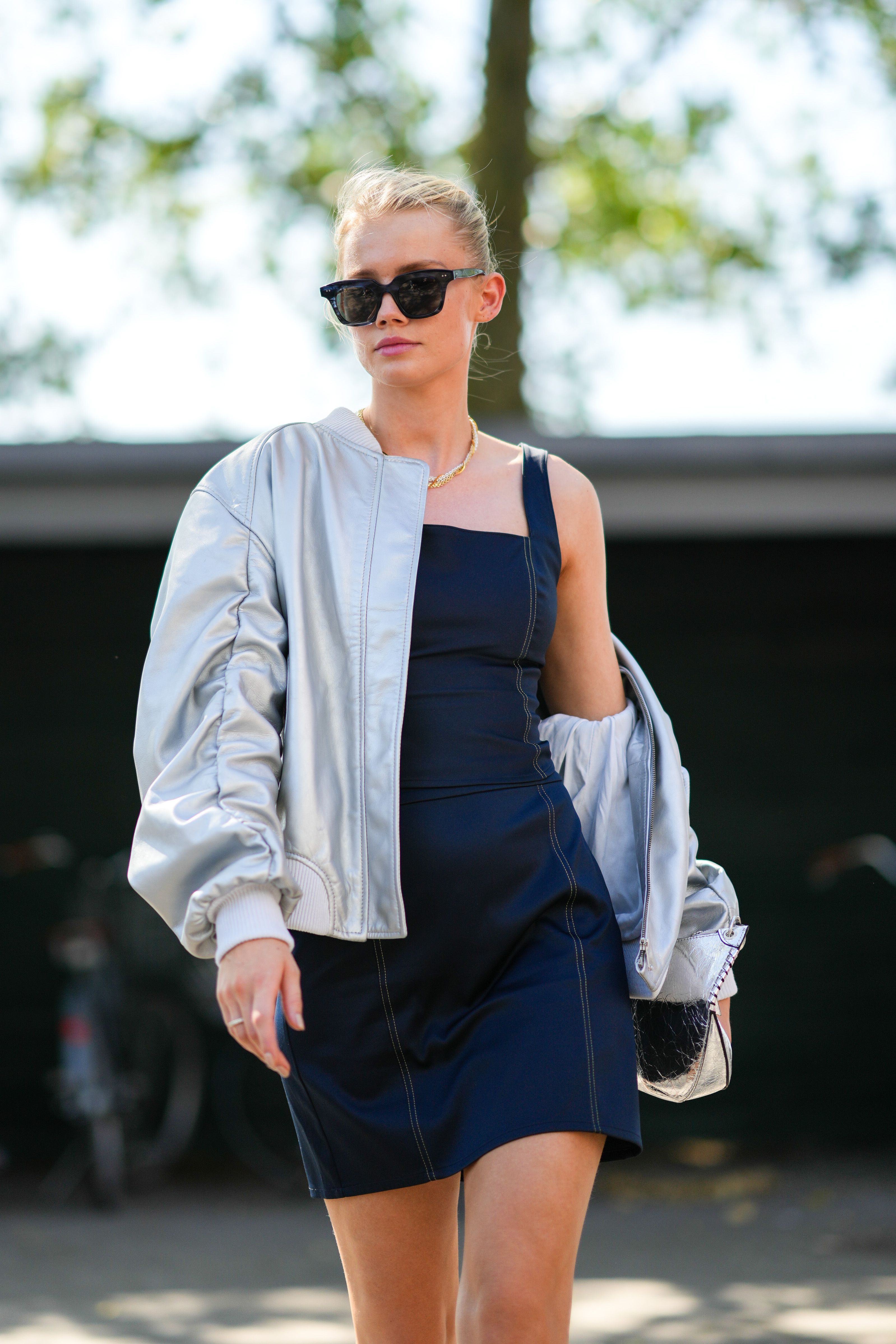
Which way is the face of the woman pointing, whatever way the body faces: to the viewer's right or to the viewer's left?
to the viewer's left

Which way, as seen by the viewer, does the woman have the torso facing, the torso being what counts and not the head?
toward the camera
